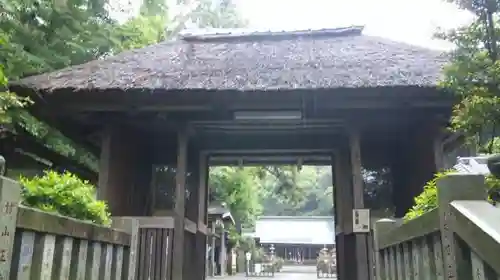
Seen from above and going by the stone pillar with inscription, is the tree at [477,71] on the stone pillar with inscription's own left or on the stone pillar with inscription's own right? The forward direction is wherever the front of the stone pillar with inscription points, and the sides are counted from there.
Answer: on the stone pillar with inscription's own left

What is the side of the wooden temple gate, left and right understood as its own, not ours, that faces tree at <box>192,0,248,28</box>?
back

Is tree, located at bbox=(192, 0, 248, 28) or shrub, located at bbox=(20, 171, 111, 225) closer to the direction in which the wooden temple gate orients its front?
the shrub

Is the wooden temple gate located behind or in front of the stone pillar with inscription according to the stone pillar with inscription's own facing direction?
behind

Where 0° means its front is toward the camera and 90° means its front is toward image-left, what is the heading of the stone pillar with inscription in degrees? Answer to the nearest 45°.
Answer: approximately 0°

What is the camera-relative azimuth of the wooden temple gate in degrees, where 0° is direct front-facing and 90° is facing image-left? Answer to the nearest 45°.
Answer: approximately 0°

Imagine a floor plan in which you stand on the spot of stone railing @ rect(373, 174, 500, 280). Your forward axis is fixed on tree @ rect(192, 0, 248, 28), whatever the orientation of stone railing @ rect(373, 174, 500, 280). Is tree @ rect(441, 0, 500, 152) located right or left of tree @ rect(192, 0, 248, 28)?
right

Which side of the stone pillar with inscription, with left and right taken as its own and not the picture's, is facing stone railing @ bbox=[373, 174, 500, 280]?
left

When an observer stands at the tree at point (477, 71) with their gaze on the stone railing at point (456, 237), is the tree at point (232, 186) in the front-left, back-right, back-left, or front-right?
back-right

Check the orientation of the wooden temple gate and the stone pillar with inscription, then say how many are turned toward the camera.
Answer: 2

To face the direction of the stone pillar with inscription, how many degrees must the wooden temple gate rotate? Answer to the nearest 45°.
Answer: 0° — it already faces it

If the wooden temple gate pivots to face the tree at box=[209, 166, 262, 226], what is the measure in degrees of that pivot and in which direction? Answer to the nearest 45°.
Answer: approximately 180°
